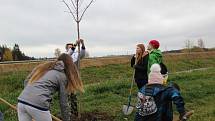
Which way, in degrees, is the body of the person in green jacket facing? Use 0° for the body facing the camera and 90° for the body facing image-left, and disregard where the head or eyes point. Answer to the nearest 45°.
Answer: approximately 90°

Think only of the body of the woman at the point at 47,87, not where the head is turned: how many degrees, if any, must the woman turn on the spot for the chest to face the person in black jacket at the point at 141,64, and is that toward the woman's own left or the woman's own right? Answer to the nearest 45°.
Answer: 0° — they already face them

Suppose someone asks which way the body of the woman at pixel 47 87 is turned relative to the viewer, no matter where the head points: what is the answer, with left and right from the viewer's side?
facing away from the viewer and to the right of the viewer

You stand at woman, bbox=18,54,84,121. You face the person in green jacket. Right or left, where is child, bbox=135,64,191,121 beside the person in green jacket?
right

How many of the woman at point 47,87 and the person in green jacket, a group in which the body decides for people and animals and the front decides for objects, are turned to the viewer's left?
1
